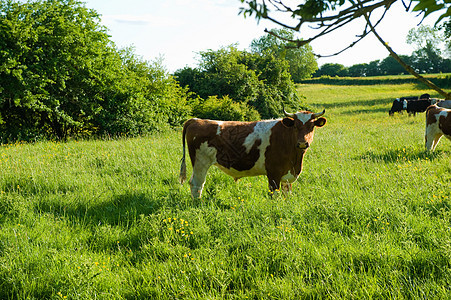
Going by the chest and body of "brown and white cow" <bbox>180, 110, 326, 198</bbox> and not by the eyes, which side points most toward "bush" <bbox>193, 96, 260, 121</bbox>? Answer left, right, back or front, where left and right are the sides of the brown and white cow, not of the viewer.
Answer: left

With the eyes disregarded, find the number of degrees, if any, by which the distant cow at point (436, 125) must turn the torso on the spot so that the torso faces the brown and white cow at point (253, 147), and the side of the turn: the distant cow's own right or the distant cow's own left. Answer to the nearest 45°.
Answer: approximately 135° to the distant cow's own right

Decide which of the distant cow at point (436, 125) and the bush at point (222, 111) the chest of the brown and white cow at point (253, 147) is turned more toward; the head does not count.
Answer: the distant cow

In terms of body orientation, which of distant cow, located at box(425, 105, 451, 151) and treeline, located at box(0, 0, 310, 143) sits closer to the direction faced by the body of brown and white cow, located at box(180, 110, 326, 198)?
the distant cow

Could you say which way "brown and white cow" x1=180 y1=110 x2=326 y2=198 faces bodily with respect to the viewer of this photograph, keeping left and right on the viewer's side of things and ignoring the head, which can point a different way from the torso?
facing to the right of the viewer

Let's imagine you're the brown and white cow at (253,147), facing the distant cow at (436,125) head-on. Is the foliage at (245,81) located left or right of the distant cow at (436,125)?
left
